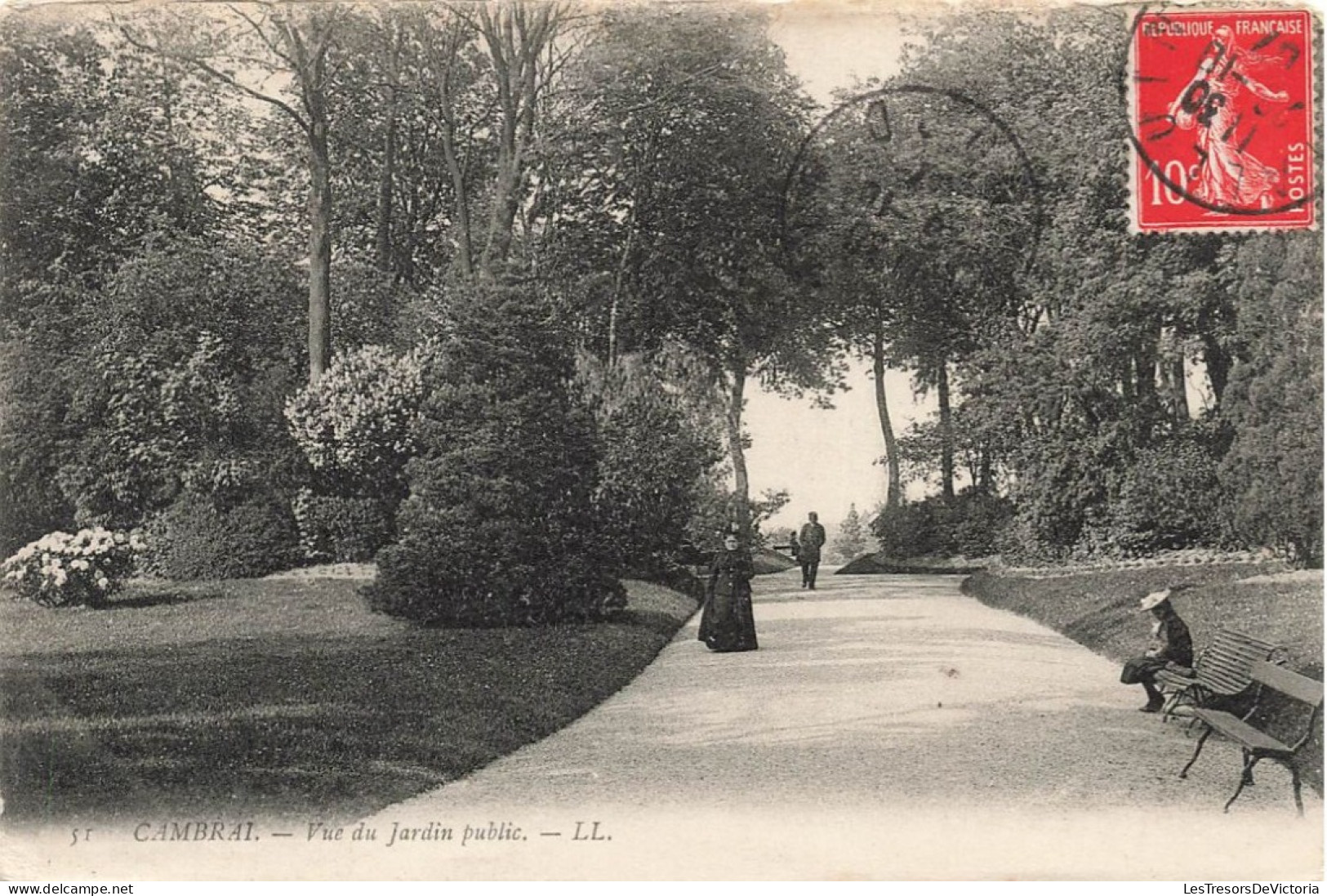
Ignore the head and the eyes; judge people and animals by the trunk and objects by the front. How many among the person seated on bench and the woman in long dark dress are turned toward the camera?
1

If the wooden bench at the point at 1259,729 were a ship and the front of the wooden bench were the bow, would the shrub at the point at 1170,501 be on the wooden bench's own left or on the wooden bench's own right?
on the wooden bench's own right

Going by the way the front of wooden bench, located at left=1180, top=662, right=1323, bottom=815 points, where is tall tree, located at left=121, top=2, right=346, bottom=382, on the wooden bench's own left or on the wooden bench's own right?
on the wooden bench's own right

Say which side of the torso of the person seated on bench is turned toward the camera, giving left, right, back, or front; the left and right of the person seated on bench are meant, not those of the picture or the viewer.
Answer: left

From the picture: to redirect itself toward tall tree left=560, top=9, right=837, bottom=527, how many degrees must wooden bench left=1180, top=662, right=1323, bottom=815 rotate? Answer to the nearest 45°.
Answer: approximately 90° to its right

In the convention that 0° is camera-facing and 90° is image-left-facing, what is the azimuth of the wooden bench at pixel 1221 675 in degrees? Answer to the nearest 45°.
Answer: approximately 45°

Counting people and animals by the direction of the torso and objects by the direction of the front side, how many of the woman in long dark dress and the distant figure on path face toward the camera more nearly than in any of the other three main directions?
2
